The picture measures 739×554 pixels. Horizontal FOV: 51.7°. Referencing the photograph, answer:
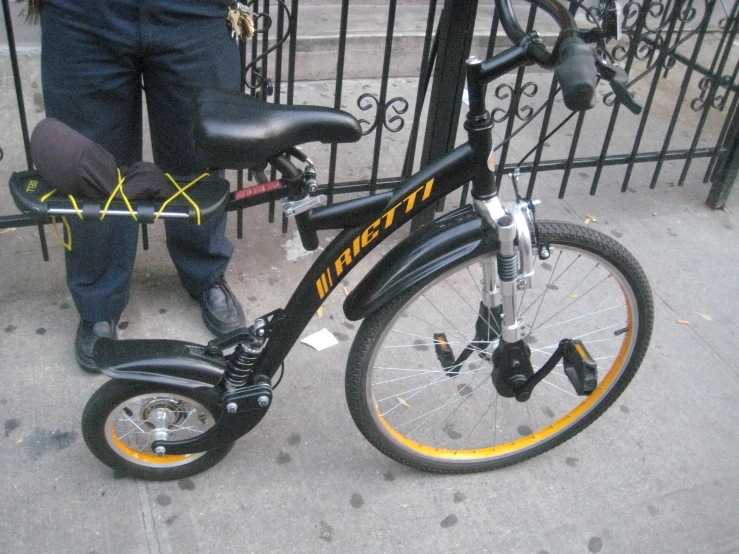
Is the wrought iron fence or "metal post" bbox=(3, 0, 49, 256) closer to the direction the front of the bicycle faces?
the wrought iron fence

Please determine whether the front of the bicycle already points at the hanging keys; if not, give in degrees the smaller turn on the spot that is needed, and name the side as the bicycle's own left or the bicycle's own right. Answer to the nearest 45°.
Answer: approximately 135° to the bicycle's own left

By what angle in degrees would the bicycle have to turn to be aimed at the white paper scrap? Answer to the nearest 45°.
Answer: approximately 90° to its left

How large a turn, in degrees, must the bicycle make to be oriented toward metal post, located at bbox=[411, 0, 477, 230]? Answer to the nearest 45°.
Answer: approximately 90° to its left

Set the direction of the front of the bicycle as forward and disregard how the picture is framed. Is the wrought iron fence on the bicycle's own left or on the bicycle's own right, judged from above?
on the bicycle's own left

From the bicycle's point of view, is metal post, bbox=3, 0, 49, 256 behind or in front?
behind

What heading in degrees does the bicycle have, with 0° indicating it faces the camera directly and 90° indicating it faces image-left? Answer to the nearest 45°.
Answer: approximately 270°
